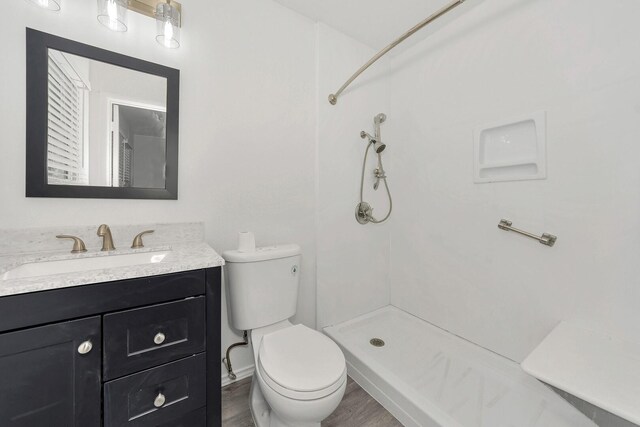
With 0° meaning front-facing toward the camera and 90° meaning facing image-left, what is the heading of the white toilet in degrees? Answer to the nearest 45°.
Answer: approximately 315°

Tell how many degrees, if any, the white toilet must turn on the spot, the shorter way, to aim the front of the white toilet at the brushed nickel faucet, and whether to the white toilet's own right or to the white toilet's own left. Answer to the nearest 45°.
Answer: approximately 135° to the white toilet's own right
